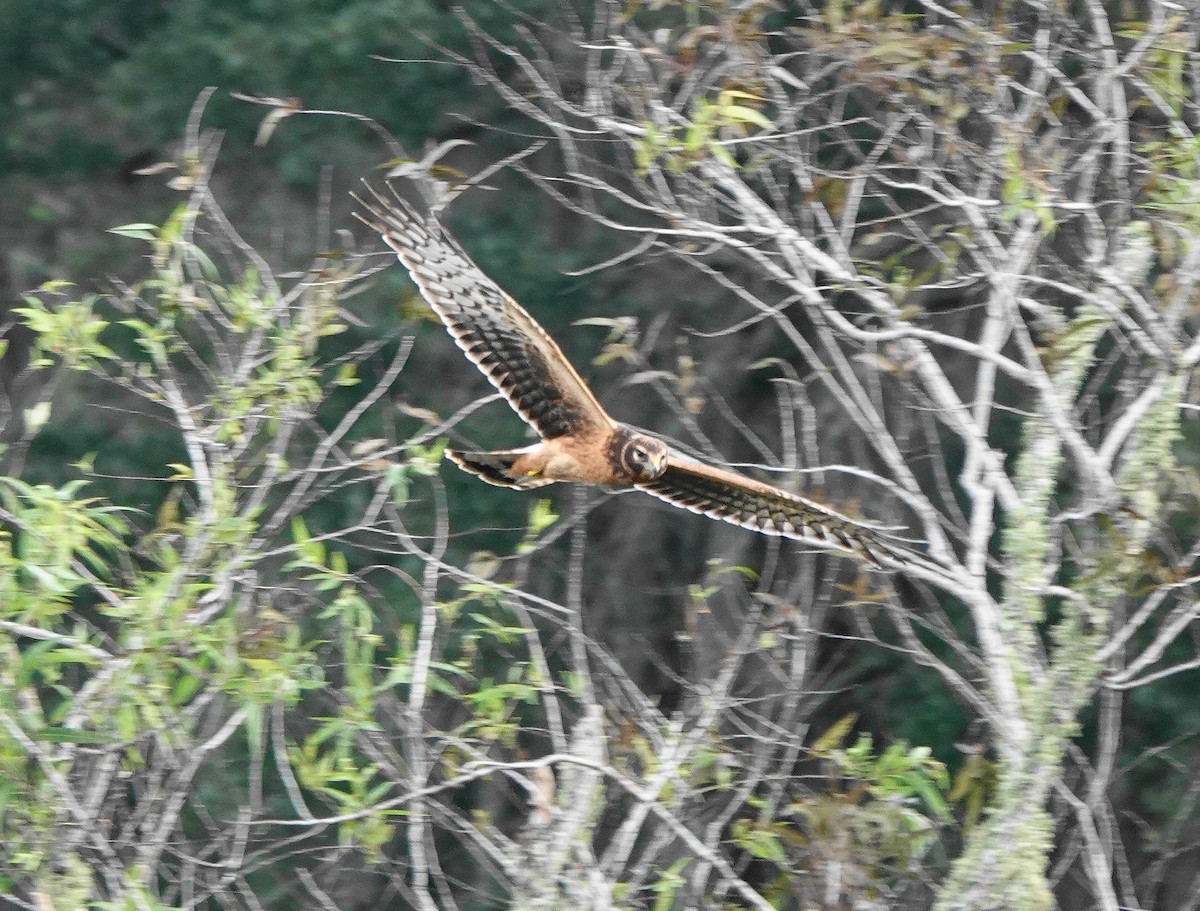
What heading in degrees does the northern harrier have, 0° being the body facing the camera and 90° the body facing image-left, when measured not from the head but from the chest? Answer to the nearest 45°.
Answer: approximately 315°
